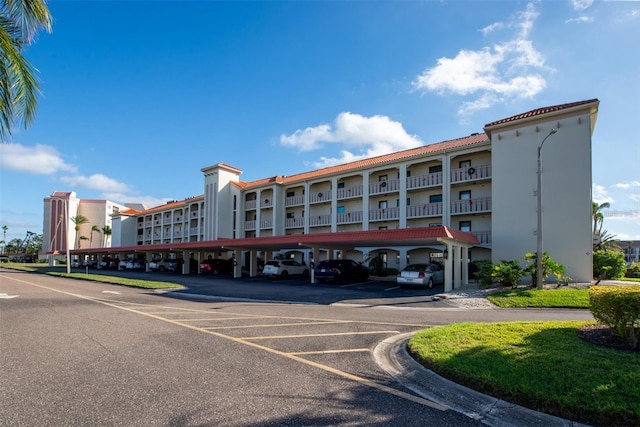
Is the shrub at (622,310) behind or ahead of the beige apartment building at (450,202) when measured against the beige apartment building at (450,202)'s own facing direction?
ahead
